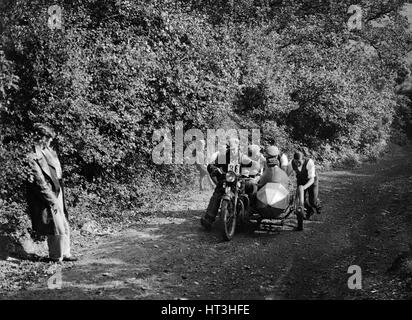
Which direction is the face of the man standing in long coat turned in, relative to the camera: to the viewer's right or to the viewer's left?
to the viewer's right

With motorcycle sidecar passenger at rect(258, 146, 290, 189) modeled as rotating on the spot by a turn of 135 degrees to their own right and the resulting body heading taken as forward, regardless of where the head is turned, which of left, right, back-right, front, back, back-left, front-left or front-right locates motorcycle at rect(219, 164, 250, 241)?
left

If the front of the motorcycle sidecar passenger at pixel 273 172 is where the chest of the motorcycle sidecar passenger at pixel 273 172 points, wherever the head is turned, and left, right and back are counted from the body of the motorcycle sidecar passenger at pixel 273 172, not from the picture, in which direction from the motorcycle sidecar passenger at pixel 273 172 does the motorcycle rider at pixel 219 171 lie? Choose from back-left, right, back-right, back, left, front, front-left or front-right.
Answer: right

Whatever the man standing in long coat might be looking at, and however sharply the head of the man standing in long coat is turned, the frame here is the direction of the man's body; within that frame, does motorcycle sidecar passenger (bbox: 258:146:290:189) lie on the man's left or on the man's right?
on the man's left

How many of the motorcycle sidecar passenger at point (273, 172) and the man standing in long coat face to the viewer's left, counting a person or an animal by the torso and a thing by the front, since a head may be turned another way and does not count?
0

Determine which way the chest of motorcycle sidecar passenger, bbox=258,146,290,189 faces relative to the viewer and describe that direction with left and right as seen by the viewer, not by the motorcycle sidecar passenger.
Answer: facing the viewer

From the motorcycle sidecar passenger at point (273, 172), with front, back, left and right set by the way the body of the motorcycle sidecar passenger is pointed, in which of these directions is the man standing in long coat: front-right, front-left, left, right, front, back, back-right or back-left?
front-right
